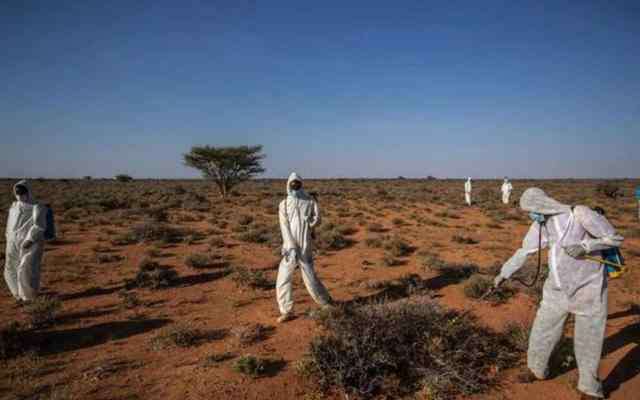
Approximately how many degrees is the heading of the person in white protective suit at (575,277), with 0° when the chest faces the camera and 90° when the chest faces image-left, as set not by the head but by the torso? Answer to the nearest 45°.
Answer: approximately 45°

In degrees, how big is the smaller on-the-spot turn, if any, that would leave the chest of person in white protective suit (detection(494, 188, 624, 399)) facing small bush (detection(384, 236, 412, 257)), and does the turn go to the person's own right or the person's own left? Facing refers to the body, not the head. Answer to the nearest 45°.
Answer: approximately 90° to the person's own right

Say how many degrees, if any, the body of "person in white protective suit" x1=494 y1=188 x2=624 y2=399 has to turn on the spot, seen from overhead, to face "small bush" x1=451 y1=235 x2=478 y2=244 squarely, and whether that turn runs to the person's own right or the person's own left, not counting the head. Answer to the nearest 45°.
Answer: approximately 135° to the person's own right

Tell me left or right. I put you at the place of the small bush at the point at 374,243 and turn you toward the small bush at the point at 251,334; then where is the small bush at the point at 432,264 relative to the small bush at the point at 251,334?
left

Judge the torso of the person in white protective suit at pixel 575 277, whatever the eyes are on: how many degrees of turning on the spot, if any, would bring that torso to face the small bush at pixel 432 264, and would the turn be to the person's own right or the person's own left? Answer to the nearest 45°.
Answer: approximately 90° to the person's own right

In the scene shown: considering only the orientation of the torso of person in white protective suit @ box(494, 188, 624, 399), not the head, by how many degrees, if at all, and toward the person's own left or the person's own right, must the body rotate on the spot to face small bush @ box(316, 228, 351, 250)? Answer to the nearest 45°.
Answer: approximately 90° to the person's own right

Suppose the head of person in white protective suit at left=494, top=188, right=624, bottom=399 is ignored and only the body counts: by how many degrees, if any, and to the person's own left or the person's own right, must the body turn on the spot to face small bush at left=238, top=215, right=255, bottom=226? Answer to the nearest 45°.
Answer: approximately 90° to the person's own right
